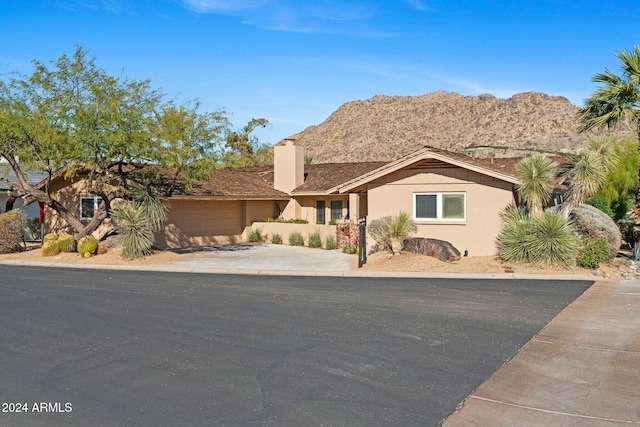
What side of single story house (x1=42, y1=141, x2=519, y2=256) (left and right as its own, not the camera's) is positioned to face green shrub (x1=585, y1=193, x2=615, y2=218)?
left

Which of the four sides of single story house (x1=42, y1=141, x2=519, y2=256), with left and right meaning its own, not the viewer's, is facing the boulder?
front

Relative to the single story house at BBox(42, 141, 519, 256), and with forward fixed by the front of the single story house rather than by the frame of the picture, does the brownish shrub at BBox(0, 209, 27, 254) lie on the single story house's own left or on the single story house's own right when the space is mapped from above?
on the single story house's own right

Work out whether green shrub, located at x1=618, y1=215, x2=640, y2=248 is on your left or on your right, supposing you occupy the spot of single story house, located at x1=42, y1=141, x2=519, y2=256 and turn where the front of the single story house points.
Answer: on your left

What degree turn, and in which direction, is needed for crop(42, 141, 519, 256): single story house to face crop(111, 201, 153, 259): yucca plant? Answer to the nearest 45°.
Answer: approximately 45° to its right

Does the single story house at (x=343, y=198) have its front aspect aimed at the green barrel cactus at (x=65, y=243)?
no

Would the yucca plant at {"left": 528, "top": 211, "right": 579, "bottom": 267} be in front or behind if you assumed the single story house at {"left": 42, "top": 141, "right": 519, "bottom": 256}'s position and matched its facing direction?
in front

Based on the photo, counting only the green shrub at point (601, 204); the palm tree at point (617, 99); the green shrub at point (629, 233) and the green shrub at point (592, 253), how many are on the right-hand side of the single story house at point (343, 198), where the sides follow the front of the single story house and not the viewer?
0

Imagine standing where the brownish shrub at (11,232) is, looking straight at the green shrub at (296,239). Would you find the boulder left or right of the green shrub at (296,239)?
right

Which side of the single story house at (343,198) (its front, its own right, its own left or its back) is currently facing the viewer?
front

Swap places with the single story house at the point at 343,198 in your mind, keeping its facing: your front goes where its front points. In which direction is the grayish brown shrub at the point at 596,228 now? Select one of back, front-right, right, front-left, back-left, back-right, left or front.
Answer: front-left

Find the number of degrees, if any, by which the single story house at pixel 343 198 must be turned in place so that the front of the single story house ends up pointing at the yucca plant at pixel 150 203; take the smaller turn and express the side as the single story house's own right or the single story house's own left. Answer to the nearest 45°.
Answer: approximately 90° to the single story house's own right

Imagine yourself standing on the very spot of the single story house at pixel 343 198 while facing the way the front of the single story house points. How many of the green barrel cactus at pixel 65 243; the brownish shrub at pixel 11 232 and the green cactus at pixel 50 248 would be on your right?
3

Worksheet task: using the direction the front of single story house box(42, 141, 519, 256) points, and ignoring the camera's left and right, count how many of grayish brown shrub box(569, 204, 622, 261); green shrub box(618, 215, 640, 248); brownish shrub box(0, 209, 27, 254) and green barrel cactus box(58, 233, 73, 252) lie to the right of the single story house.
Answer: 2

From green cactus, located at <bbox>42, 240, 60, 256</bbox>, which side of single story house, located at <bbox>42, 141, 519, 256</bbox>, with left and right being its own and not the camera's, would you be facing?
right

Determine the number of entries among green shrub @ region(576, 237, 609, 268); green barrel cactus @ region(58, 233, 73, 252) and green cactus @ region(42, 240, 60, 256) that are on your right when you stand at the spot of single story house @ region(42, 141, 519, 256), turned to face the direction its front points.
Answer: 2
